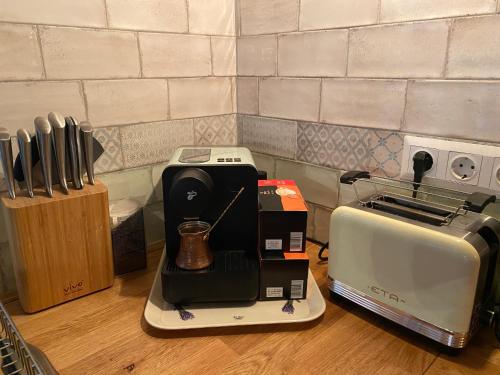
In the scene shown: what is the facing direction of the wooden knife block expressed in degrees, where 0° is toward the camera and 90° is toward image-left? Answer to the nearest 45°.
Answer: approximately 315°

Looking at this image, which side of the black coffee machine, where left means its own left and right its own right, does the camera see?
front

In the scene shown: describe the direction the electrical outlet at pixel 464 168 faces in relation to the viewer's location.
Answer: facing the viewer and to the left of the viewer

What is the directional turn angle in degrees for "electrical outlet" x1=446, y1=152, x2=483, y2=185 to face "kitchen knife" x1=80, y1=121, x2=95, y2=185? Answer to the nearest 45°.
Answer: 0° — it already faces it

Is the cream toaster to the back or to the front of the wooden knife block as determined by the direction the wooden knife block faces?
to the front

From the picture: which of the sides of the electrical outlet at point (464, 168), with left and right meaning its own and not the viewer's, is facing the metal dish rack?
front

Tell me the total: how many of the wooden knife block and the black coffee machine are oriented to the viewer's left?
0

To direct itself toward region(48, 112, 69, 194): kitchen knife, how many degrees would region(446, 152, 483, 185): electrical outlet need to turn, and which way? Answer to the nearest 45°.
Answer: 0° — it already faces it

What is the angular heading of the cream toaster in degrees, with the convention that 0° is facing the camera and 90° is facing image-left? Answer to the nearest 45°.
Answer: approximately 45°
